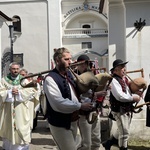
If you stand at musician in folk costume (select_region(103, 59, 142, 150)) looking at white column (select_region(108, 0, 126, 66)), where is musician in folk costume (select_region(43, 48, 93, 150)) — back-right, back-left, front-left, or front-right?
back-left

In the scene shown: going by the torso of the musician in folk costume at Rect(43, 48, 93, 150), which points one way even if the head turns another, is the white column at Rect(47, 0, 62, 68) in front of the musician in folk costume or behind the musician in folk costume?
behind

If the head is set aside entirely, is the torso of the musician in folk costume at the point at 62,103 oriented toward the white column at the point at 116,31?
no

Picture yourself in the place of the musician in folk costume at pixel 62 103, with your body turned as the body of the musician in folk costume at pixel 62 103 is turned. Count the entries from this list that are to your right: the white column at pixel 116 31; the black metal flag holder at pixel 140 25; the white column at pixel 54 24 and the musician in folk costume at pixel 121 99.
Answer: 0

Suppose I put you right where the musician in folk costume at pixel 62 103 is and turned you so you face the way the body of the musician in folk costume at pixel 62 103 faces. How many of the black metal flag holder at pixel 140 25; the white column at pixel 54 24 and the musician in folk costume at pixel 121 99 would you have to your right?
0

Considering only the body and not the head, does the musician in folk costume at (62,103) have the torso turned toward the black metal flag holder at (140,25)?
no

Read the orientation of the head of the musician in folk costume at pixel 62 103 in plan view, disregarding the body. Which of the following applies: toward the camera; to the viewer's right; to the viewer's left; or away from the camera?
to the viewer's right

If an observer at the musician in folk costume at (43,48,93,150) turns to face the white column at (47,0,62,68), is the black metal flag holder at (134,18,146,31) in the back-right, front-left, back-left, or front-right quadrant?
front-right
